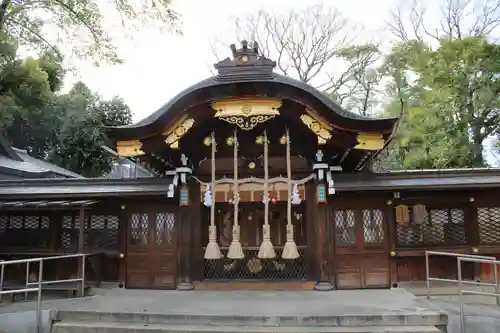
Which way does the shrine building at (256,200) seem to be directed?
toward the camera

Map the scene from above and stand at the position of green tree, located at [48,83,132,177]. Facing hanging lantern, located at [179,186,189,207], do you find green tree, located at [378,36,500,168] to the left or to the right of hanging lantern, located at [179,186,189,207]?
left

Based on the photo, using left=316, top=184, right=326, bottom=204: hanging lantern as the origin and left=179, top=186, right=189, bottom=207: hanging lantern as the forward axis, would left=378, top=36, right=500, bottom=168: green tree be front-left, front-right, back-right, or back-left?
back-right

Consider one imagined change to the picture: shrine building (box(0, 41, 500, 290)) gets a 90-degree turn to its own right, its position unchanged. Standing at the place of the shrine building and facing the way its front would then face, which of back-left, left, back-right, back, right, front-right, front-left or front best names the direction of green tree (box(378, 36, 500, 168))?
back-right

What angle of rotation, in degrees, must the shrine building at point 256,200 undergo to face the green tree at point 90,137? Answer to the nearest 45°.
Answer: approximately 135° to its right
